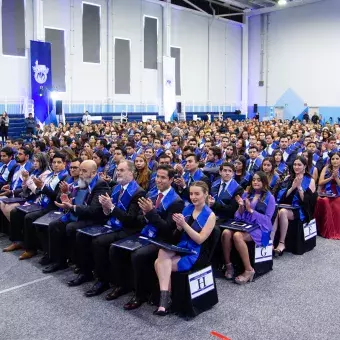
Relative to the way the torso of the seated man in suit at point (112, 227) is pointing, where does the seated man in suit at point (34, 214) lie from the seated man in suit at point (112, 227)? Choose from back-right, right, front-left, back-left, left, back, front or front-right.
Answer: right

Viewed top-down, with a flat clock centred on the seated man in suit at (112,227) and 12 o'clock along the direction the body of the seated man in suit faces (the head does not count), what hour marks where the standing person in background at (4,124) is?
The standing person in background is roughly at 4 o'clock from the seated man in suit.

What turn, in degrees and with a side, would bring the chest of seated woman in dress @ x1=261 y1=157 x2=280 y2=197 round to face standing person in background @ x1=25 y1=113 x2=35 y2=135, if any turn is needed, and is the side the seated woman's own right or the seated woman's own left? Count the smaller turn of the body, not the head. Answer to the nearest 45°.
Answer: approximately 90° to the seated woman's own right

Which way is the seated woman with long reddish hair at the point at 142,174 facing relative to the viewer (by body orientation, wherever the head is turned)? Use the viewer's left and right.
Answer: facing the viewer and to the left of the viewer

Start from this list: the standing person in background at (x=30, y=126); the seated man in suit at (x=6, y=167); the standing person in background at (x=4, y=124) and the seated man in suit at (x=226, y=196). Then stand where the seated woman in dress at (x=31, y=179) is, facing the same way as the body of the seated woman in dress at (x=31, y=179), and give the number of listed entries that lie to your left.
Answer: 1

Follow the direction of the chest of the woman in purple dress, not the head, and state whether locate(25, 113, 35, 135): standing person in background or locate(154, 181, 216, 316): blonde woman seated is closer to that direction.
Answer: the blonde woman seated

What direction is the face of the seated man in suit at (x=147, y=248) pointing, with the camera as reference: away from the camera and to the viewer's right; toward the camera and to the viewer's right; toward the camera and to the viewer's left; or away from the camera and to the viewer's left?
toward the camera and to the viewer's left

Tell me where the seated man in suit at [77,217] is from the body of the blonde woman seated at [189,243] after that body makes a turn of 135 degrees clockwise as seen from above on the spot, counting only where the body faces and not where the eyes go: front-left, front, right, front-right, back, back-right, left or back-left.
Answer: front-left

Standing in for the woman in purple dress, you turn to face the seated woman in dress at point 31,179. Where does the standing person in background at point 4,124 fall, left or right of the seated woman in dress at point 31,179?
right
